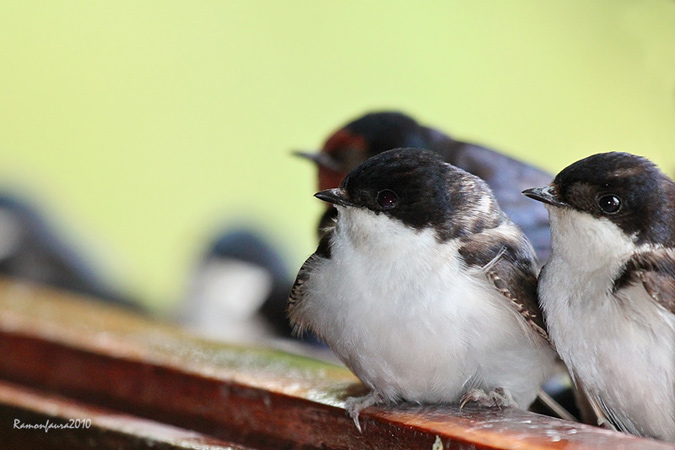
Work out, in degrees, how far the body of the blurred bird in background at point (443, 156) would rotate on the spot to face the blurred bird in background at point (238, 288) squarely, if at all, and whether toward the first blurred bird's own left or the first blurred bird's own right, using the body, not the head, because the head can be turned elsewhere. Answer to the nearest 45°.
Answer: approximately 45° to the first blurred bird's own right

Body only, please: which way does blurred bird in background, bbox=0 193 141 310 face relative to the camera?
to the viewer's left

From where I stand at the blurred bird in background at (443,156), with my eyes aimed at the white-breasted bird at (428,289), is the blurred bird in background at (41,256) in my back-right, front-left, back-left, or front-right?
back-right

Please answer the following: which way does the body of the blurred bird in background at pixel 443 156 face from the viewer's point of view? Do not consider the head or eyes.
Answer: to the viewer's left

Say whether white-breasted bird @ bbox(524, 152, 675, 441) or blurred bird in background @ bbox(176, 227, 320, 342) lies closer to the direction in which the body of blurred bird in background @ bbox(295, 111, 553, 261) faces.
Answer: the blurred bird in background

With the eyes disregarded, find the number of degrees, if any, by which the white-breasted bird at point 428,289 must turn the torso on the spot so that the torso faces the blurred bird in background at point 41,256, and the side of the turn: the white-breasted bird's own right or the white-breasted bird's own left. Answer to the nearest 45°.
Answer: approximately 90° to the white-breasted bird's own right

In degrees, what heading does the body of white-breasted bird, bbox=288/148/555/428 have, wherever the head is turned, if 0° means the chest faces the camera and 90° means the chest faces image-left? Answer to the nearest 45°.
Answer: approximately 45°

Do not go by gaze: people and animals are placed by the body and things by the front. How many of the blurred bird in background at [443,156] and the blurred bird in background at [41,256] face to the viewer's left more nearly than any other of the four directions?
2

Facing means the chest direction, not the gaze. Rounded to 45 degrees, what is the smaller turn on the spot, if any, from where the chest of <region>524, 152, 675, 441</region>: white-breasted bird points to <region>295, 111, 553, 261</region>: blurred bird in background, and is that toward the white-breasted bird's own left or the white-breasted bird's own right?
approximately 90° to the white-breasted bird's own right

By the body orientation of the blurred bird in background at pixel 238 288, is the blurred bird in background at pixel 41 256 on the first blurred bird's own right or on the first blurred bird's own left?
on the first blurred bird's own right

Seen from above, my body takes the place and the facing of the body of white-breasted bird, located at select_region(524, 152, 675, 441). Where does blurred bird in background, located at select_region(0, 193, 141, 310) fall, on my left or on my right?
on my right
